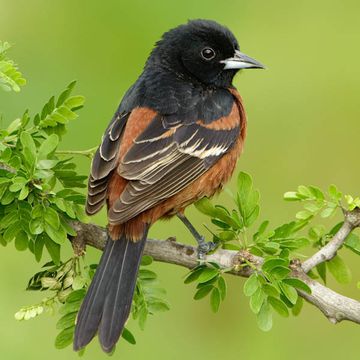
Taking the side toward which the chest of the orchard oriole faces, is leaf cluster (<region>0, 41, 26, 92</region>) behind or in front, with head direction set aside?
behind

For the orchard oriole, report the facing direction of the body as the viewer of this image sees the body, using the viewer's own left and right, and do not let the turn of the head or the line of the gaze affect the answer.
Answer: facing away from the viewer and to the right of the viewer
